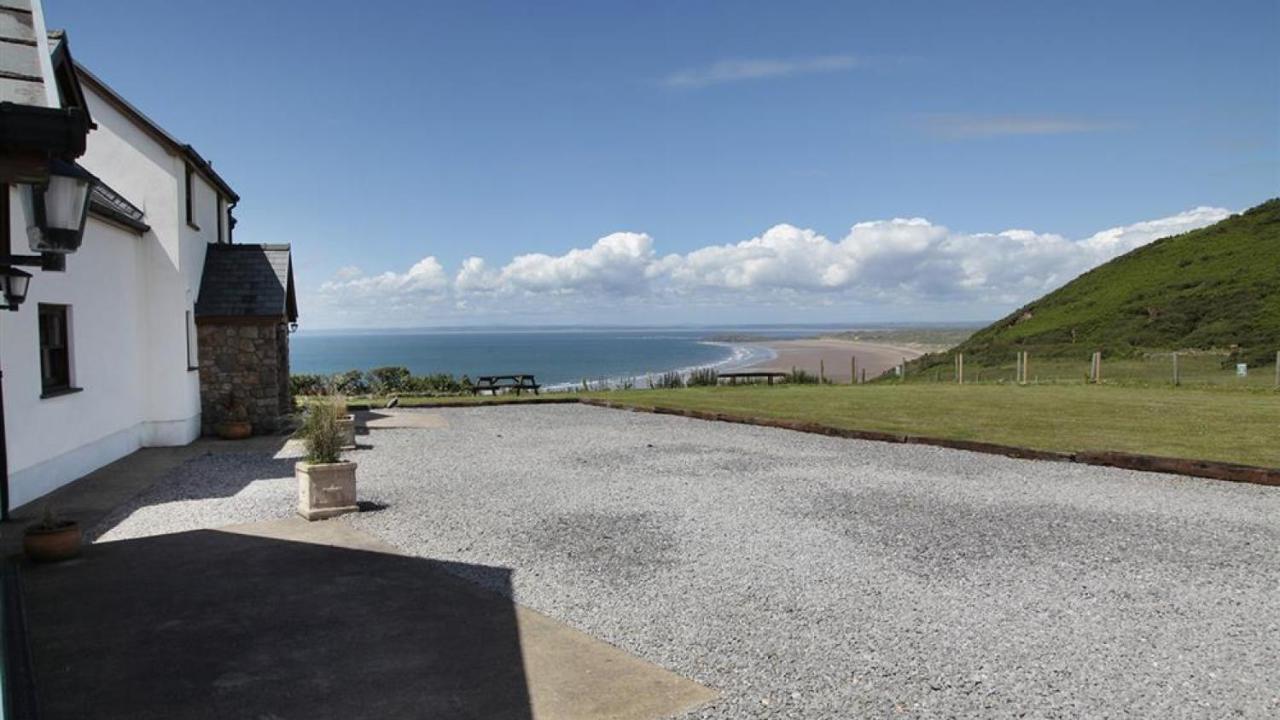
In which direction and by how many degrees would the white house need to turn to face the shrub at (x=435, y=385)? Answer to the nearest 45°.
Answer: approximately 90° to its left

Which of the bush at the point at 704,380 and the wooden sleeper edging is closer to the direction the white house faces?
the wooden sleeper edging

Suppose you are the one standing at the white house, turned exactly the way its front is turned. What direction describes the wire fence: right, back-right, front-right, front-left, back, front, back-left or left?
front-left

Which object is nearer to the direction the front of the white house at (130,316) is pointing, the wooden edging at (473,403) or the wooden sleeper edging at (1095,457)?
the wooden sleeper edging

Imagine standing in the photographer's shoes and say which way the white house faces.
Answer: facing the viewer and to the right of the viewer

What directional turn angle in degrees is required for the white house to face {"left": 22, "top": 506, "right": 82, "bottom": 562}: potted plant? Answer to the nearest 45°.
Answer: approximately 45° to its right

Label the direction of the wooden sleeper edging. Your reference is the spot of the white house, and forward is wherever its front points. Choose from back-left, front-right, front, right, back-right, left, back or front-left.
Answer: front

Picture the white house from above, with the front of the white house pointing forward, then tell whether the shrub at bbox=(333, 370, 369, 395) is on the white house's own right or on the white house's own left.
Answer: on the white house's own left

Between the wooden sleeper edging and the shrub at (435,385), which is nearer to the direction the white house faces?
the wooden sleeper edging

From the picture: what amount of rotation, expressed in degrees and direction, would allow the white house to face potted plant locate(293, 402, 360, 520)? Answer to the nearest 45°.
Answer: approximately 45° to its right
